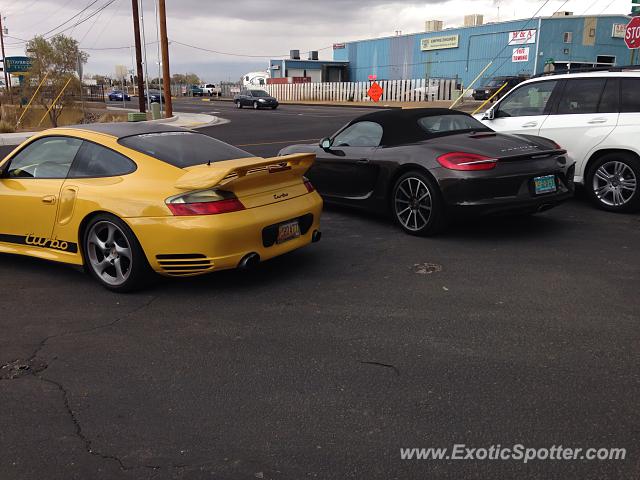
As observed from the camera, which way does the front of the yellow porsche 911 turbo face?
facing away from the viewer and to the left of the viewer

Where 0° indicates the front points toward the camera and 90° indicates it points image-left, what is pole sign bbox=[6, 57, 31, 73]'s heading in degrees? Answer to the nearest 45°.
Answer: approximately 0°

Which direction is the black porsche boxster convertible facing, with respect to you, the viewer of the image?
facing away from the viewer and to the left of the viewer

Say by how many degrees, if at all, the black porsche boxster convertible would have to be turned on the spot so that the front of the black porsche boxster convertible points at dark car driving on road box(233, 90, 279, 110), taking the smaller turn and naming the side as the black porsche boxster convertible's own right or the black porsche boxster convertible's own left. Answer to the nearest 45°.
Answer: approximately 45° to the black porsche boxster convertible's own right

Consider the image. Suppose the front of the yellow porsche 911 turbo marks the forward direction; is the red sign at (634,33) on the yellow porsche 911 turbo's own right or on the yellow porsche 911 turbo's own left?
on the yellow porsche 911 turbo's own right

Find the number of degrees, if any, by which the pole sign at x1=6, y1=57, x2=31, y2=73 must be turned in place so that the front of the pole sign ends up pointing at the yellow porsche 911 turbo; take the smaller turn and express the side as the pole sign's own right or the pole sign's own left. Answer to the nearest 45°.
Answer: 0° — it already faces it

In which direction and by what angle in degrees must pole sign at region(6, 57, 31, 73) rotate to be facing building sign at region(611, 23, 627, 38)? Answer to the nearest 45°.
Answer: approximately 90° to its left
